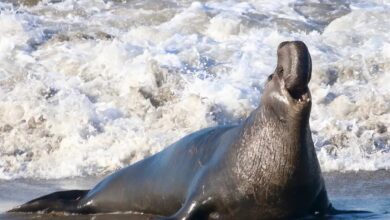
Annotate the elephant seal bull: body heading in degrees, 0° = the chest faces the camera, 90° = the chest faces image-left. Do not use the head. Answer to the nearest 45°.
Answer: approximately 315°
